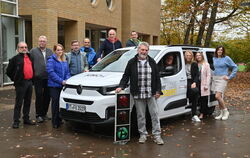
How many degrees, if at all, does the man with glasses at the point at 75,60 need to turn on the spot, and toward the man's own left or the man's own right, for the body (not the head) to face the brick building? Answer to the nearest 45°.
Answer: approximately 180°

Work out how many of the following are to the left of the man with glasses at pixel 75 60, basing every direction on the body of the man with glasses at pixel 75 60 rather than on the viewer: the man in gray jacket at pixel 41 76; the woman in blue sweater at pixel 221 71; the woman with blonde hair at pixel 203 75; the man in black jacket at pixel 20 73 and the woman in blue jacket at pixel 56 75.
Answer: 2

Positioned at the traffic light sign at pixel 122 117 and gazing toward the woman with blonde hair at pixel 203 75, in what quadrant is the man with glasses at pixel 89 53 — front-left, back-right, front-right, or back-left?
front-left

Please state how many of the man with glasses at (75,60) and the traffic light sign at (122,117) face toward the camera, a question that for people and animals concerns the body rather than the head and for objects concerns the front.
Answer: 2

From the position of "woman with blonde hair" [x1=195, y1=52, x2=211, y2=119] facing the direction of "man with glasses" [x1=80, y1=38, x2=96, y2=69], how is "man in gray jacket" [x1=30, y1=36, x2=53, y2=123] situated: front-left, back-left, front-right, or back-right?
front-left

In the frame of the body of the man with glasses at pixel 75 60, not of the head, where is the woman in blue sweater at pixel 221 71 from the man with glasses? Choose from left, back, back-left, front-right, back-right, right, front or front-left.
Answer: left

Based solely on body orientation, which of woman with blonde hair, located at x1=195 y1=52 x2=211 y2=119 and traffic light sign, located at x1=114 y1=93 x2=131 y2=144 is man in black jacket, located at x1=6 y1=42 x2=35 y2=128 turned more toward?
the traffic light sign

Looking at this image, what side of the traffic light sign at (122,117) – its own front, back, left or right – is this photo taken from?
front

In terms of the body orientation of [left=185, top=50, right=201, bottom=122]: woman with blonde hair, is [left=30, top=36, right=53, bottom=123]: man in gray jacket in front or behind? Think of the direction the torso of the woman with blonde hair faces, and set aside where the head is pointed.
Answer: in front

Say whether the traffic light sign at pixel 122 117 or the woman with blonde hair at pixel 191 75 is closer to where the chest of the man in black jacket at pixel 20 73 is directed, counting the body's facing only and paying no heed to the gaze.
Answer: the traffic light sign

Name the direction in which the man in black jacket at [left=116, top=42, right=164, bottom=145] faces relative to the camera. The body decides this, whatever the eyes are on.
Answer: toward the camera

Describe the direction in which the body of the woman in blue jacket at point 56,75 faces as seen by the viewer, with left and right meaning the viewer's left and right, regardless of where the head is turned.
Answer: facing the viewer and to the right of the viewer
